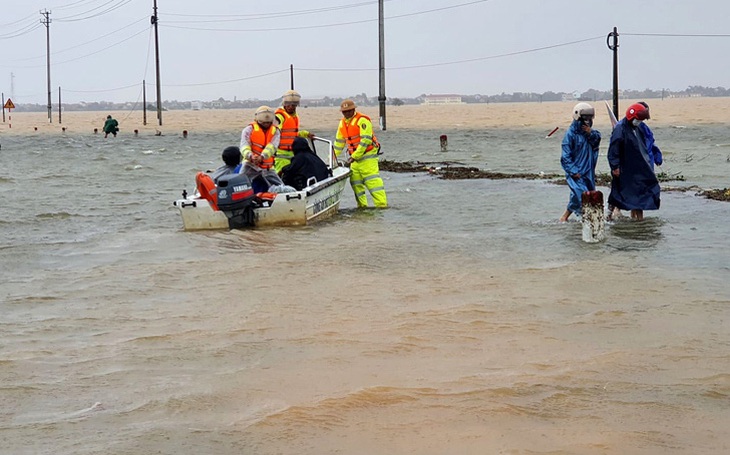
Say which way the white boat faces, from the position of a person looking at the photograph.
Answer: facing away from the viewer and to the right of the viewer

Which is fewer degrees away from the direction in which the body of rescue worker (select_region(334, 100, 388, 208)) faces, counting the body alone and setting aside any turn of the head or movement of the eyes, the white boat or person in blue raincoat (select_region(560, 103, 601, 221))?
the white boat

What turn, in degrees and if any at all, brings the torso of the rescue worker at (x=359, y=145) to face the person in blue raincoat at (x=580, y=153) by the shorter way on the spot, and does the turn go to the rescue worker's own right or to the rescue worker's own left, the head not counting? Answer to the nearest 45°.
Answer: approximately 90° to the rescue worker's own left

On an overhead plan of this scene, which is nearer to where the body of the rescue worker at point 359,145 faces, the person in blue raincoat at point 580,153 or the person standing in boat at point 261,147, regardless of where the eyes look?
the person standing in boat

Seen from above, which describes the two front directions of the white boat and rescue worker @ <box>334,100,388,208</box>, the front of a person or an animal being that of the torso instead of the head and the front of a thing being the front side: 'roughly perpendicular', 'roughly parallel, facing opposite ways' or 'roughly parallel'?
roughly parallel, facing opposite ways

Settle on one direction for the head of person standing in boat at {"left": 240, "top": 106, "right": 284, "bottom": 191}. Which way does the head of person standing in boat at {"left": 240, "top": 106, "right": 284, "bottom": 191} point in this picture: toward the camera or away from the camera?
toward the camera

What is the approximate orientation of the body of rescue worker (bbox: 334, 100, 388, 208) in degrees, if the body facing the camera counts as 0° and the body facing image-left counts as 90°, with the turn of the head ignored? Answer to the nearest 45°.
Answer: approximately 45°

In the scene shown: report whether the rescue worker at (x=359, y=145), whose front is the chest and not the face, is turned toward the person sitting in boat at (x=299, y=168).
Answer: yes

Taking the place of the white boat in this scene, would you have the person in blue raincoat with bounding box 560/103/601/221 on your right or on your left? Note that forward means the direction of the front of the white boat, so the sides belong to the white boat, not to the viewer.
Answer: on your right

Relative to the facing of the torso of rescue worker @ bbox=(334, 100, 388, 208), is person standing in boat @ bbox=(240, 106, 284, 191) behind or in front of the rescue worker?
in front

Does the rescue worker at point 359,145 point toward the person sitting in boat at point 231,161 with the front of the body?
yes
